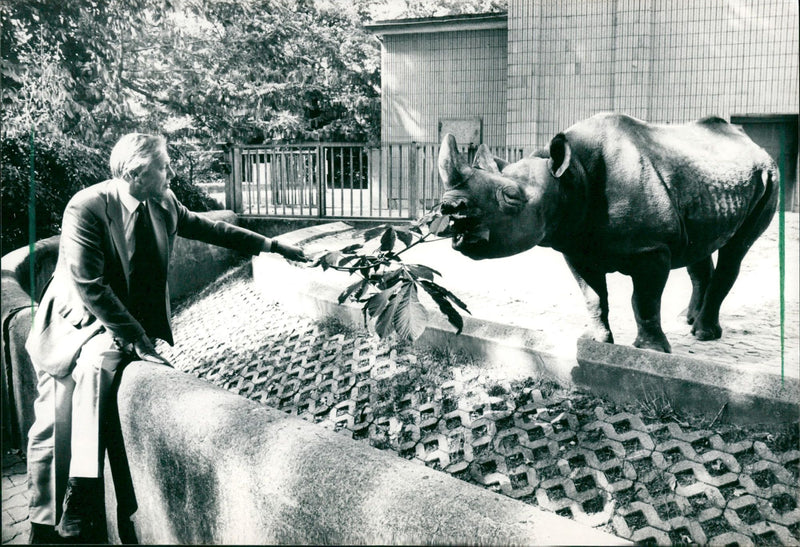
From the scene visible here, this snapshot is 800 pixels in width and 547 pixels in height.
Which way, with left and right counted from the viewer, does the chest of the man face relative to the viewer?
facing the viewer and to the right of the viewer

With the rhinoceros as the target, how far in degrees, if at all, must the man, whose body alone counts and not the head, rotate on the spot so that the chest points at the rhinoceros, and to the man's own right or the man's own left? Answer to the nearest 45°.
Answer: approximately 45° to the man's own left

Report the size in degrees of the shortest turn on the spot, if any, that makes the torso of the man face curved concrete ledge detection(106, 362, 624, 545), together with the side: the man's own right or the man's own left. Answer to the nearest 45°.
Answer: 0° — they already face it

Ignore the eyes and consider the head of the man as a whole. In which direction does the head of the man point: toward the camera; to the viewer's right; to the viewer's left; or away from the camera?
to the viewer's right

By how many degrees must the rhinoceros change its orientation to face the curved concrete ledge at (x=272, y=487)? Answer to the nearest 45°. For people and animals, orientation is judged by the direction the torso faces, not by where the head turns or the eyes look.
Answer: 0° — it already faces it

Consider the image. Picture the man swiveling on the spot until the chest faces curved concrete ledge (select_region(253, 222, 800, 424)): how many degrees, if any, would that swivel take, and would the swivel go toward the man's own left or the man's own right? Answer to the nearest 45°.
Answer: approximately 45° to the man's own left

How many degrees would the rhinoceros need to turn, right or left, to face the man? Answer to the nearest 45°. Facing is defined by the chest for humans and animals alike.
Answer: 0° — it already faces them

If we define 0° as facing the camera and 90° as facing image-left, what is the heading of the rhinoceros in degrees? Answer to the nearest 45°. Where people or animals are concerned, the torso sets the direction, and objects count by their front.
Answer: approximately 45°

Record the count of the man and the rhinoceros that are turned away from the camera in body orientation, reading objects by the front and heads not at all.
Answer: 0
